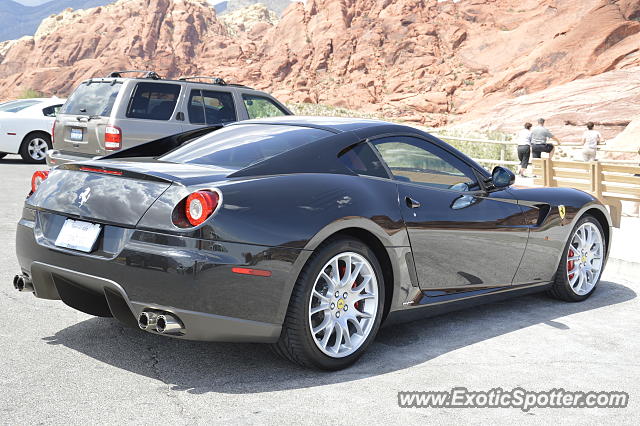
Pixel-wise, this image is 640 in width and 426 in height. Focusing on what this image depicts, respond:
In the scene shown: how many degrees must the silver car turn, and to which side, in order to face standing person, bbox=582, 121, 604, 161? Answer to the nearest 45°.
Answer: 0° — it already faces them

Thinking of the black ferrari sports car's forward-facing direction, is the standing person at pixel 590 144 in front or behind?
in front

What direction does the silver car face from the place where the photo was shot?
facing away from the viewer and to the right of the viewer

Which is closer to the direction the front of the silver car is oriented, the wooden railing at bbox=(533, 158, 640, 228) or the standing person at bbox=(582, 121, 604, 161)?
the standing person

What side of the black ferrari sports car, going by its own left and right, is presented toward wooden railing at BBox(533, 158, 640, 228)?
front

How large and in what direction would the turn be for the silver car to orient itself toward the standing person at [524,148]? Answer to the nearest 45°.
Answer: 0° — it already faces them

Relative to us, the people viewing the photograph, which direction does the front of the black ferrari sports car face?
facing away from the viewer and to the right of the viewer

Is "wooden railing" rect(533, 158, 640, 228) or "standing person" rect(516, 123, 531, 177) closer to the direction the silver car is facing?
the standing person

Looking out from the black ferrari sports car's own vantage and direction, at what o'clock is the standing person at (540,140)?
The standing person is roughly at 11 o'clock from the black ferrari sports car.

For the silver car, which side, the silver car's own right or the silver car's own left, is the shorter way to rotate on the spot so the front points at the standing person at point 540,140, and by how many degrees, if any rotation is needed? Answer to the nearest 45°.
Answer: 0° — it already faces them

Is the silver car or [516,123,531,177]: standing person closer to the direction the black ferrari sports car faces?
the standing person

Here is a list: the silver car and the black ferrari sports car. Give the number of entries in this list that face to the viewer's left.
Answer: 0

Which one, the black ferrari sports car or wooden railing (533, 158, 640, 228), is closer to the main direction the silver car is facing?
the wooden railing

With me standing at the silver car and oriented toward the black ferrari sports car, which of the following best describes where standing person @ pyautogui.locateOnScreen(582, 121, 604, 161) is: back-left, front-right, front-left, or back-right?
back-left

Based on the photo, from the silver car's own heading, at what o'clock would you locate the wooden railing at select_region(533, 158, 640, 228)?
The wooden railing is roughly at 2 o'clock from the silver car.

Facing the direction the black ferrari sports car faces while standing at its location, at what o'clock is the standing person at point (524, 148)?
The standing person is roughly at 11 o'clock from the black ferrari sports car.
